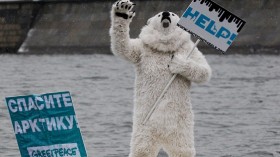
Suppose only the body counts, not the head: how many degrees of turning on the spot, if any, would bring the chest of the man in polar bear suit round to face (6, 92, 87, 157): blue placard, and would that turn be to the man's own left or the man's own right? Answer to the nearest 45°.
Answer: approximately 45° to the man's own right

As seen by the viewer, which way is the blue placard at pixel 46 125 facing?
toward the camera

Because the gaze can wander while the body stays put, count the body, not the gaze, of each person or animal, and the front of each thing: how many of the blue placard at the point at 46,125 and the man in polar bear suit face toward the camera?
2

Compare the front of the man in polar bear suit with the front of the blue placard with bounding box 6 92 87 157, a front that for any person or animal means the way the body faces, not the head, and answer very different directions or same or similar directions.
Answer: same or similar directions

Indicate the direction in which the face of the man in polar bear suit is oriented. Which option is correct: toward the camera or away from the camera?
toward the camera

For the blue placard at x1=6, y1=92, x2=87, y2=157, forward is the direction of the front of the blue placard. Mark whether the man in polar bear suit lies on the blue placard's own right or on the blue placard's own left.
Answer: on the blue placard's own left
